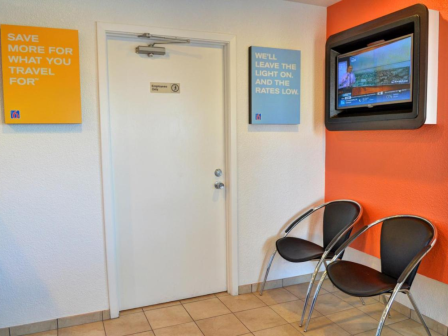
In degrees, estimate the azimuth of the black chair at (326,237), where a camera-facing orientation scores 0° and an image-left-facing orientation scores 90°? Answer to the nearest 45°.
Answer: approximately 45°

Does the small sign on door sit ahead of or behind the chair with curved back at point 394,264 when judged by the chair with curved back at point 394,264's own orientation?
ahead

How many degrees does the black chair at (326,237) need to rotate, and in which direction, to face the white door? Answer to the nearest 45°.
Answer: approximately 45° to its right

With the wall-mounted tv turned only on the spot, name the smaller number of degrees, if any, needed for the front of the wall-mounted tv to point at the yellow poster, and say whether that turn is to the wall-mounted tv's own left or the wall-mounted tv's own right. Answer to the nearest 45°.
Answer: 0° — it already faces it

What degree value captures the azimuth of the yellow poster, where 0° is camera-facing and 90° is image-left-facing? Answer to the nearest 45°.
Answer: approximately 0°

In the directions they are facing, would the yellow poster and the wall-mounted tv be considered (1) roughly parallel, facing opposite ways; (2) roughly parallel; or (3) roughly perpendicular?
roughly perpendicular

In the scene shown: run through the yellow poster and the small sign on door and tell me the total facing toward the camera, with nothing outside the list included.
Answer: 2

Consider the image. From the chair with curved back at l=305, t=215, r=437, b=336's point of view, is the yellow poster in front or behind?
in front

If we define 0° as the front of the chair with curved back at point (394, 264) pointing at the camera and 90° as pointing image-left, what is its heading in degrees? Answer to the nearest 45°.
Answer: approximately 45°

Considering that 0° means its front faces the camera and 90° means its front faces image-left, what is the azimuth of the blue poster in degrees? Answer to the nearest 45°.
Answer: approximately 315°

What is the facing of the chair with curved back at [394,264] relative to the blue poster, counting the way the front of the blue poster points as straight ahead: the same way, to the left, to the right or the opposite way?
to the right

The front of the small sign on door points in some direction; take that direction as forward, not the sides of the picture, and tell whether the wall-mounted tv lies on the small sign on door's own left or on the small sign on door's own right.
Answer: on the small sign on door's own left

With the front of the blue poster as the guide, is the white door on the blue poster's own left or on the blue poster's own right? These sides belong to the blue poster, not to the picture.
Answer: on the blue poster's own right

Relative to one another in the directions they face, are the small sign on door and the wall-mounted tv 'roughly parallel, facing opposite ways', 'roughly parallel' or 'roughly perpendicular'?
roughly perpendicular
